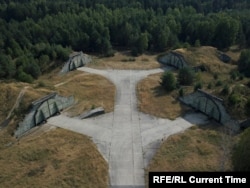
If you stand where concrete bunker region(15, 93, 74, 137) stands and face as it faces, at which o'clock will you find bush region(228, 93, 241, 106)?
The bush is roughly at 11 o'clock from the concrete bunker.

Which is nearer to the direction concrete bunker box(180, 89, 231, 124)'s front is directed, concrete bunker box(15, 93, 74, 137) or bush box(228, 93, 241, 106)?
the concrete bunker

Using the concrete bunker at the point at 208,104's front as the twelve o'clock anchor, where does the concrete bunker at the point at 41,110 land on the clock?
the concrete bunker at the point at 41,110 is roughly at 1 o'clock from the concrete bunker at the point at 208,104.

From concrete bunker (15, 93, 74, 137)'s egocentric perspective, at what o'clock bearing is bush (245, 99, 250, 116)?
The bush is roughly at 11 o'clock from the concrete bunker.

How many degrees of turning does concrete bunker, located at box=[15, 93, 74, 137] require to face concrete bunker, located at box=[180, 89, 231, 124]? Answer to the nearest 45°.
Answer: approximately 45° to its left

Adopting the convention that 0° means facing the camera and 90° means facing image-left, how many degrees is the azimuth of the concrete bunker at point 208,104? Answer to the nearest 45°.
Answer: approximately 45°

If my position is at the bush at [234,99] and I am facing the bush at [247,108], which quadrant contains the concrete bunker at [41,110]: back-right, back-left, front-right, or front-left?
back-right

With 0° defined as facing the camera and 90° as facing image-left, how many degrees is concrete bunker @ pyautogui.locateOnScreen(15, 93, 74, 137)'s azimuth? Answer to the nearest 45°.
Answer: approximately 315°
